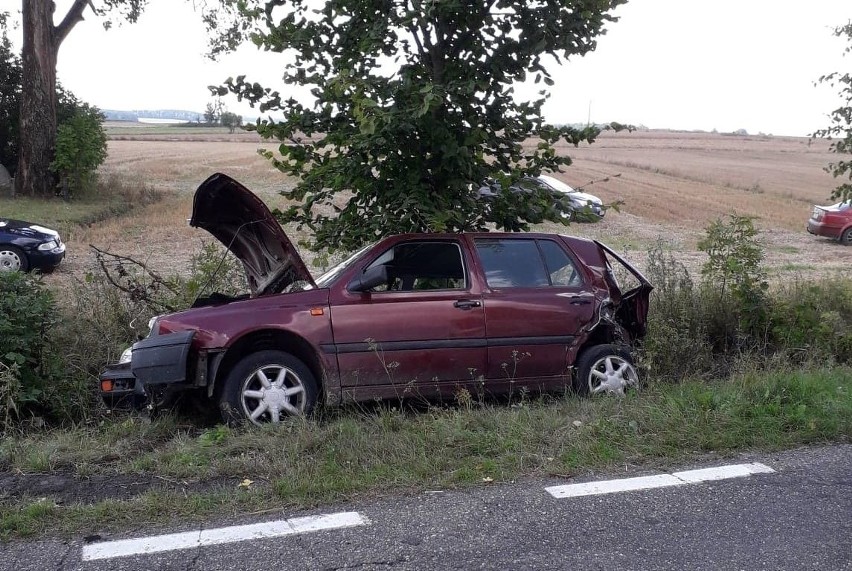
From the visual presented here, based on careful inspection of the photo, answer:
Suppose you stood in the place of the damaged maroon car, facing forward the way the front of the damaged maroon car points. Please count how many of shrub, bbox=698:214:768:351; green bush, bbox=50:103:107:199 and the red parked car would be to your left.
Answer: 0

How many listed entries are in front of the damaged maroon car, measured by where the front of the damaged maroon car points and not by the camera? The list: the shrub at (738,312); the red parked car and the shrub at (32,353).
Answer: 1

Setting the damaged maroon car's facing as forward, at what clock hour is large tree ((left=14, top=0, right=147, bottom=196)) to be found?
The large tree is roughly at 2 o'clock from the damaged maroon car.

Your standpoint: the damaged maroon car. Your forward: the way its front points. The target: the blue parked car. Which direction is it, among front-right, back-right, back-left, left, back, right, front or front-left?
front-right

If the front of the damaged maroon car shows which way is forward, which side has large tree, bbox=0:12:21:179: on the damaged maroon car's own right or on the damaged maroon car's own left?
on the damaged maroon car's own right

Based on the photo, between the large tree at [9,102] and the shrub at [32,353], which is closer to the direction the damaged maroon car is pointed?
the shrub

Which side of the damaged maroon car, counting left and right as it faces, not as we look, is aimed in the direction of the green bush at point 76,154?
right

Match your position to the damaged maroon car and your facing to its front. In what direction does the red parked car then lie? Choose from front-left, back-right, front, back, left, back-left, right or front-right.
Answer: back-right

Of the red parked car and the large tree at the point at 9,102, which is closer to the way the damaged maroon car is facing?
the large tree

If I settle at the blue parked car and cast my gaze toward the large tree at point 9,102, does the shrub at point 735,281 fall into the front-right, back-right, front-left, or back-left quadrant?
back-right

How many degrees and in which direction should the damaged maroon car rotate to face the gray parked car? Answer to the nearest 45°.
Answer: approximately 135° to its right

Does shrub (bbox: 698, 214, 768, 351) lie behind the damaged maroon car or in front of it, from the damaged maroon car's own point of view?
behind

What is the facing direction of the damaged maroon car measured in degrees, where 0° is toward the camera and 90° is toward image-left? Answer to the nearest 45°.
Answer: approximately 90°
